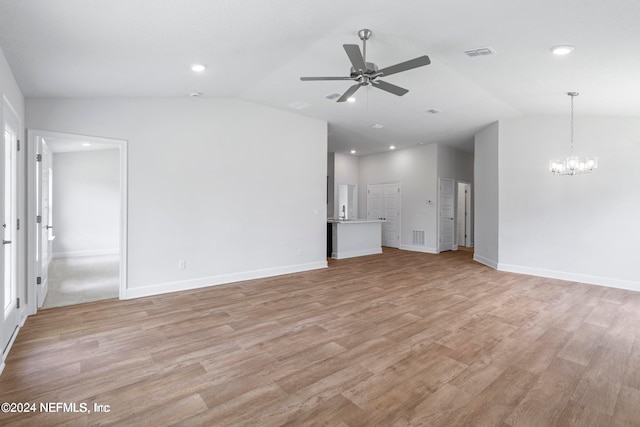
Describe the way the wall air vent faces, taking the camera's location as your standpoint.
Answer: facing the viewer

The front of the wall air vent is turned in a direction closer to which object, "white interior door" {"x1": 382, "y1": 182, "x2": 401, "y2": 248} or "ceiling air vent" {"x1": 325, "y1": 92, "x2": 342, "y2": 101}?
the ceiling air vent

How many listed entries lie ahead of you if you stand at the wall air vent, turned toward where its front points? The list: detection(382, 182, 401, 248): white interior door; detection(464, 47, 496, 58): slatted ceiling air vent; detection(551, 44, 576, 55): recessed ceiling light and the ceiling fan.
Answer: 3

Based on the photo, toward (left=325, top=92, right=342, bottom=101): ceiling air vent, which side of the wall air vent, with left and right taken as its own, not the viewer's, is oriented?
front

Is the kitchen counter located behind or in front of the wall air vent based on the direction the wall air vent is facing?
in front

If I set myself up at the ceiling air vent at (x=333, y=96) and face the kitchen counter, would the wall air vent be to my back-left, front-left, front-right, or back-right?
front-right

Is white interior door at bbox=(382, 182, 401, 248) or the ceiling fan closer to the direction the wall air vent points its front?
the ceiling fan

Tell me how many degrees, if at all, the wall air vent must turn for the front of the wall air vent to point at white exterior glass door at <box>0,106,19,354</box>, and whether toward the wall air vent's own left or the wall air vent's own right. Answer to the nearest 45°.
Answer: approximately 45° to the wall air vent's own right

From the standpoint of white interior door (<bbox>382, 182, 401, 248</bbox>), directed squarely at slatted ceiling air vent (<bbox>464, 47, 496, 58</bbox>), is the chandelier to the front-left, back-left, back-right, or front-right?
front-left

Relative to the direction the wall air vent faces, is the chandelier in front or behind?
in front

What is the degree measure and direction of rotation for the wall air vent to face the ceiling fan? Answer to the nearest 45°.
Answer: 0° — it already faces it

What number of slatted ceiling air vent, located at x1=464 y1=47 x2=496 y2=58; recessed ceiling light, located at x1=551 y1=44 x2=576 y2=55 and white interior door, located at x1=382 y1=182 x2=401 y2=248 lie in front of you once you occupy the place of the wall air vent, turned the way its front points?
2

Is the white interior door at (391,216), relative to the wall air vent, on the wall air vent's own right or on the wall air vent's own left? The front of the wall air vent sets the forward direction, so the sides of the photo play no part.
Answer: on the wall air vent's own right
